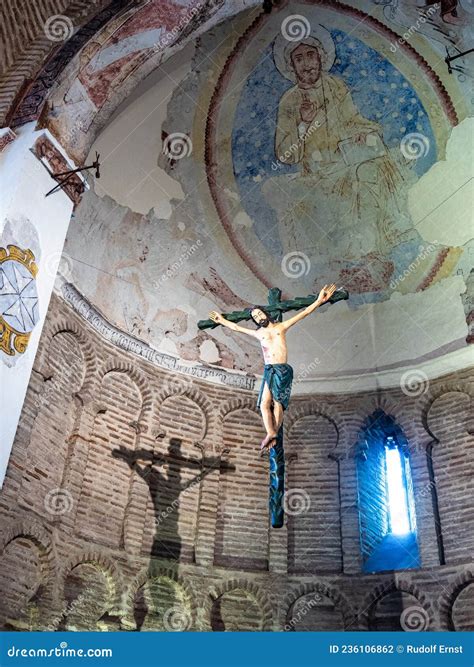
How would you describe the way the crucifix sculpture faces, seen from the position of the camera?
facing the viewer and to the left of the viewer
